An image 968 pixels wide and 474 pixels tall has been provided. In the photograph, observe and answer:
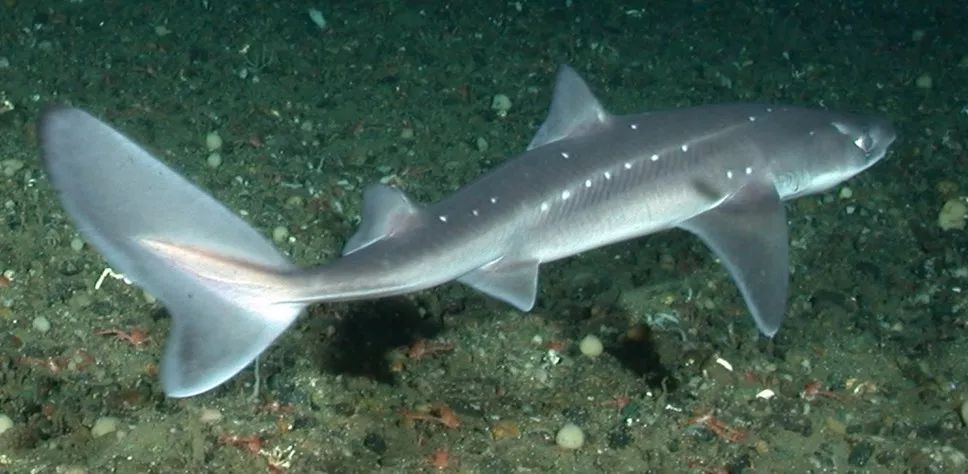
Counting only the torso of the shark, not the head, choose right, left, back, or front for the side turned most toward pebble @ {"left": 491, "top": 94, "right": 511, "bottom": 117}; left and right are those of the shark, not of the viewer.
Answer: left

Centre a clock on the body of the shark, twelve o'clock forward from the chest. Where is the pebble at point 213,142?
The pebble is roughly at 8 o'clock from the shark.

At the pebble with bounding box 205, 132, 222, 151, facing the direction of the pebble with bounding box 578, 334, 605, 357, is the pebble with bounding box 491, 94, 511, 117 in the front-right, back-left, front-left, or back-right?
front-left

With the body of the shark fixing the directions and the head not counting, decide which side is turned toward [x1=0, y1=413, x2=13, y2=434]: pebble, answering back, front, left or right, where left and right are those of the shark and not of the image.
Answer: back

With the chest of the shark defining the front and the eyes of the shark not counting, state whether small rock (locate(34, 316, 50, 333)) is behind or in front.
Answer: behind

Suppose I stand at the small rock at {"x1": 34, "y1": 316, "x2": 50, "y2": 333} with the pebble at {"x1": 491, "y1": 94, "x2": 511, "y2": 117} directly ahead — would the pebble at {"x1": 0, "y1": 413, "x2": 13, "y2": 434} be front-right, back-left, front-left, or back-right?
back-right

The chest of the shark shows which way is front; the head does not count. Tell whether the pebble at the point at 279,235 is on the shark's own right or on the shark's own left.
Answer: on the shark's own left

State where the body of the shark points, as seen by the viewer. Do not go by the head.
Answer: to the viewer's right

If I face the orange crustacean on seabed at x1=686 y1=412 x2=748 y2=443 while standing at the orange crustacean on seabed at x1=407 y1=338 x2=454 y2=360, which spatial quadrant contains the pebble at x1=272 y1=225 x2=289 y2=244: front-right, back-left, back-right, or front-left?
back-left

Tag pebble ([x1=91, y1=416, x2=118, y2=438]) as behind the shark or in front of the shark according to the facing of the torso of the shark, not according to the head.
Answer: behind

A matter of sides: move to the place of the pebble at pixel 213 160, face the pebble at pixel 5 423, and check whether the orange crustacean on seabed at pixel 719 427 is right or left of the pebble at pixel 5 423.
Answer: left

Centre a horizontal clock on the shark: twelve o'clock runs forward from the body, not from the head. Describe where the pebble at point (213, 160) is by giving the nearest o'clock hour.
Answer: The pebble is roughly at 8 o'clock from the shark.
